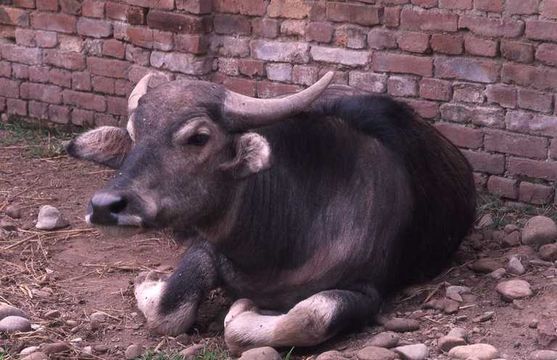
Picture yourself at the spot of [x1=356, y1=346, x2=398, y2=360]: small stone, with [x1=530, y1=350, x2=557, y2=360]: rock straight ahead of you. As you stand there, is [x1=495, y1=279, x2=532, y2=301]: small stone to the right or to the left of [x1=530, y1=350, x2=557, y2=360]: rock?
left

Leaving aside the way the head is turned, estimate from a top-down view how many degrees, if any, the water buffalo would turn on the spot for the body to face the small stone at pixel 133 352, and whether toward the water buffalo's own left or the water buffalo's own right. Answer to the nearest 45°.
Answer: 0° — it already faces it

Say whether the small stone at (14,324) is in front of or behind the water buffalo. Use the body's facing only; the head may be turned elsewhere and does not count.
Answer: in front

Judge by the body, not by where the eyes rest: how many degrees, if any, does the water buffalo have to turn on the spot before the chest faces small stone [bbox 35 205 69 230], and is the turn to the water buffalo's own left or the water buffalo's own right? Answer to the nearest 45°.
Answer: approximately 90° to the water buffalo's own right

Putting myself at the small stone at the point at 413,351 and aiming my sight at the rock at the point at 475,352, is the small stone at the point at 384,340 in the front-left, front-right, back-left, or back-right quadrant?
back-left

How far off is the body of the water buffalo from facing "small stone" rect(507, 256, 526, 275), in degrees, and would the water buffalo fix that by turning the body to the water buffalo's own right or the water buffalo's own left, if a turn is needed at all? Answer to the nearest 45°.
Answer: approximately 135° to the water buffalo's own left

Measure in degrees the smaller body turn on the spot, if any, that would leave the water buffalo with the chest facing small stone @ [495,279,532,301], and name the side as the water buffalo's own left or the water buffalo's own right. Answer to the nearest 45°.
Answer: approximately 135° to the water buffalo's own left

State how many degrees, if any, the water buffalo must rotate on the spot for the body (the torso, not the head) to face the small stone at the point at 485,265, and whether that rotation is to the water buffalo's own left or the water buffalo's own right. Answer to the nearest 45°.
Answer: approximately 135° to the water buffalo's own left

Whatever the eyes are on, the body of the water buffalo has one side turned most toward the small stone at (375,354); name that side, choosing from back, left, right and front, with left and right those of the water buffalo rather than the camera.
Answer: left

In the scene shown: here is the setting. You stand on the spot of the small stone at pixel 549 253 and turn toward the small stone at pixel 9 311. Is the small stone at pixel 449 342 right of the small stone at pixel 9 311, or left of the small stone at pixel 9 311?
left

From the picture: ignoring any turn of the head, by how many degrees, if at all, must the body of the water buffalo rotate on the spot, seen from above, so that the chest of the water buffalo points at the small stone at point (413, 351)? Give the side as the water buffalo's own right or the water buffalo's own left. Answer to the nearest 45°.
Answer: approximately 90° to the water buffalo's own left

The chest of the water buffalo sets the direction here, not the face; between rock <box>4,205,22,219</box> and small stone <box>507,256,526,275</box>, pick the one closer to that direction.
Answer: the rock

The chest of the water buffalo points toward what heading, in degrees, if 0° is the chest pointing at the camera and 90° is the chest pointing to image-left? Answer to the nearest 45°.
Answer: approximately 45°

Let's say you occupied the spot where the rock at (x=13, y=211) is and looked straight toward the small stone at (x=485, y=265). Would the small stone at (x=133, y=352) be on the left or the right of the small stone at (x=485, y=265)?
right

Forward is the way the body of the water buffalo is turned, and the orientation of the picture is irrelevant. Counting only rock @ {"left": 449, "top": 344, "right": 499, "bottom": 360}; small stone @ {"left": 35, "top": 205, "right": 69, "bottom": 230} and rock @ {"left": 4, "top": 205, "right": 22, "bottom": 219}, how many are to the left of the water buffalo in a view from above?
1

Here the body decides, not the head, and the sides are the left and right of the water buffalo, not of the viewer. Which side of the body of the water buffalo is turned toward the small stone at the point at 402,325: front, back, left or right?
left
